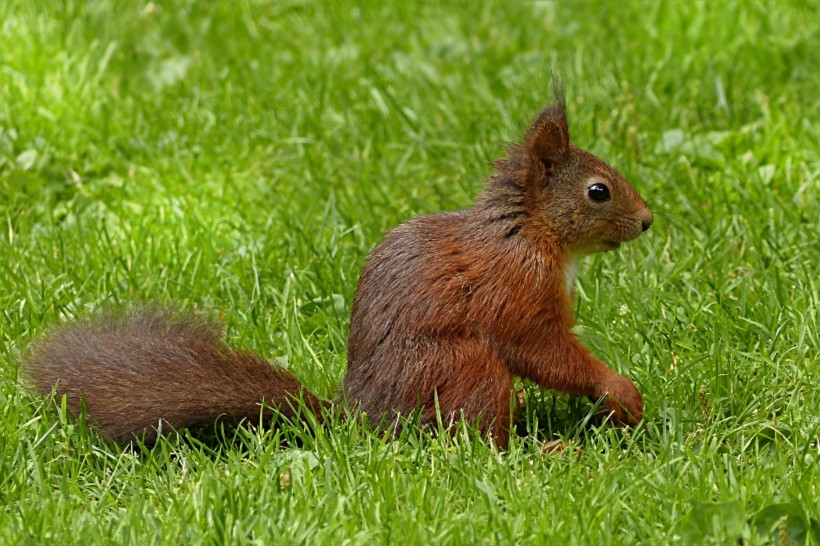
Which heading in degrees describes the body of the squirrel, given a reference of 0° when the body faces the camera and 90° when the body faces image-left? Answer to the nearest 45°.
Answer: approximately 270°
